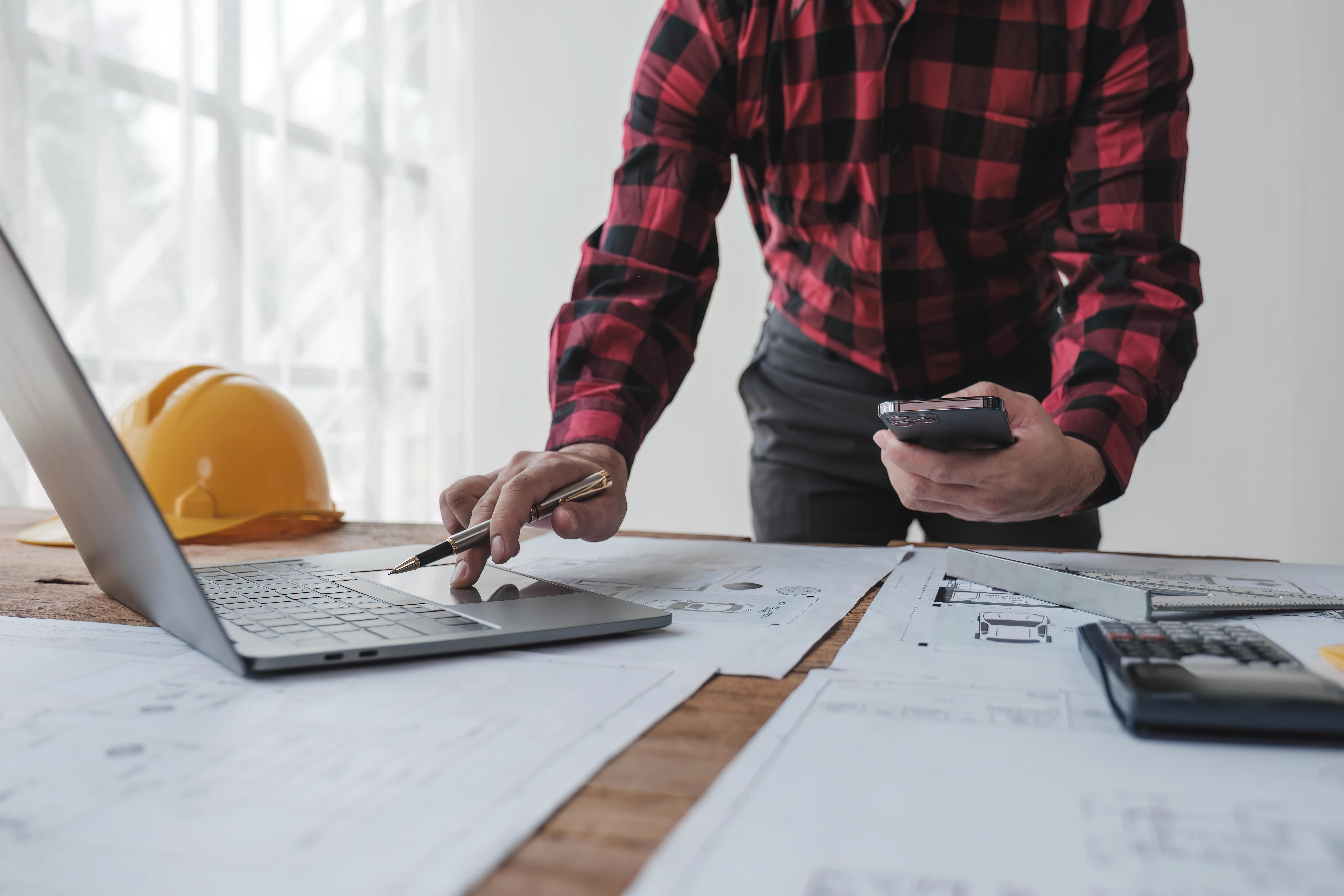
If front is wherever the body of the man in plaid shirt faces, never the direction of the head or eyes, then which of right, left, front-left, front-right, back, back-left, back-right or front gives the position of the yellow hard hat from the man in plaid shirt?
right

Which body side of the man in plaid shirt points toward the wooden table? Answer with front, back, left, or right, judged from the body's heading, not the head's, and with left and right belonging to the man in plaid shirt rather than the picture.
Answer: front

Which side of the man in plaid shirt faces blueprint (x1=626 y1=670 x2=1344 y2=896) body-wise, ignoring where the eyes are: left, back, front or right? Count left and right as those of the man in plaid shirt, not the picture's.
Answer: front

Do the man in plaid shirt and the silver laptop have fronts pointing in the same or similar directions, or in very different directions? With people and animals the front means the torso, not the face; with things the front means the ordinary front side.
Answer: very different directions

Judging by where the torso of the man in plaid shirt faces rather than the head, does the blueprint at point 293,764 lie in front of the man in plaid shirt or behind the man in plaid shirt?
in front

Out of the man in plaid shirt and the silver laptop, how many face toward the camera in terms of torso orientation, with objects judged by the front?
1

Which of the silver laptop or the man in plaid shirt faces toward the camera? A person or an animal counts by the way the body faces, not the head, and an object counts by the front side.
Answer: the man in plaid shirt

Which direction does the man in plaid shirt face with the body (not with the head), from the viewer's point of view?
toward the camera
